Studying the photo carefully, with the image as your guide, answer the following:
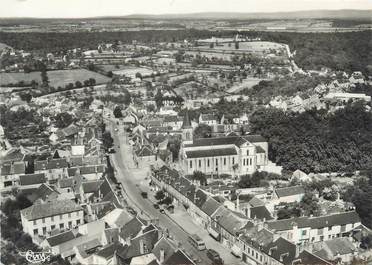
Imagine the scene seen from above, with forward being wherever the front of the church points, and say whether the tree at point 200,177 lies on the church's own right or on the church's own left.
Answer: on the church's own left

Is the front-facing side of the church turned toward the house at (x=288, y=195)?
no

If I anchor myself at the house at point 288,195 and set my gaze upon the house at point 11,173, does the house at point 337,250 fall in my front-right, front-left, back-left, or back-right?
back-left

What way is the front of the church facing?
to the viewer's left

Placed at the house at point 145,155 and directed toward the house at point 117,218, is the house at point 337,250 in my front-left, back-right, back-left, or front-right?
front-left

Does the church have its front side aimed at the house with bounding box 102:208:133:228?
no

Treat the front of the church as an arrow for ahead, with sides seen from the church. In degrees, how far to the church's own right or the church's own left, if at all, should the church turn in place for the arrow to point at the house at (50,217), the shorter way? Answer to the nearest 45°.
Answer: approximately 45° to the church's own left

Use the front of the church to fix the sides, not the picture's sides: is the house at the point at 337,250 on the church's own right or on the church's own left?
on the church's own left

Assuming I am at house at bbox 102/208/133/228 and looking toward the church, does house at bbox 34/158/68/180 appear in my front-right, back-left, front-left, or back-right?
front-left

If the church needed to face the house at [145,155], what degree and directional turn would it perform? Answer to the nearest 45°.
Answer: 0° — it already faces it

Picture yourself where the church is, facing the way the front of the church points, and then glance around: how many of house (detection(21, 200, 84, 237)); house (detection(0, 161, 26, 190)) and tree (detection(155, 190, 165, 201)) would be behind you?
0

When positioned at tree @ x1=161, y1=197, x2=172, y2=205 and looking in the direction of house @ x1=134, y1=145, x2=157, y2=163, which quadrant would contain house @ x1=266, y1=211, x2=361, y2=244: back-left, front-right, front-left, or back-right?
back-right
